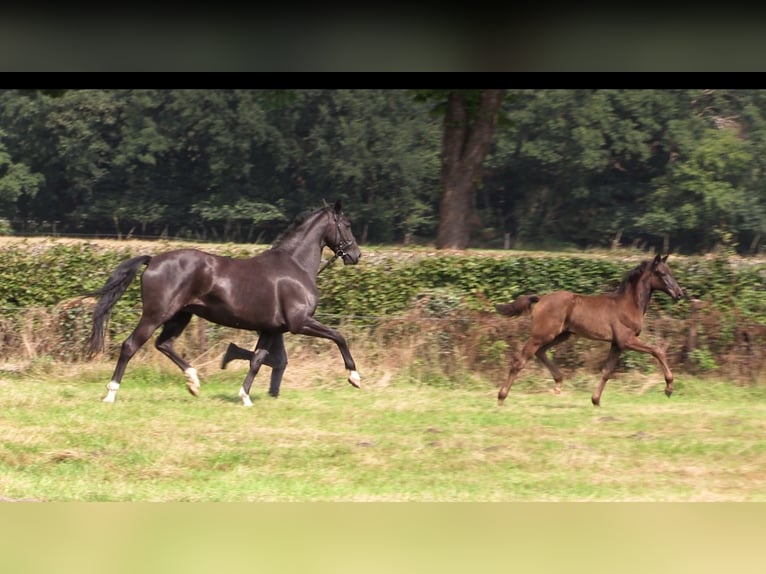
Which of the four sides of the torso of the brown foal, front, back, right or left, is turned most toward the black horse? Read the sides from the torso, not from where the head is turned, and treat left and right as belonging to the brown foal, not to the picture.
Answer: back

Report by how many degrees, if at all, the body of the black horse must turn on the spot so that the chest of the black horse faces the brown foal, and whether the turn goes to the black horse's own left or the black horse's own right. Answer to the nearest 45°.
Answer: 0° — it already faces it

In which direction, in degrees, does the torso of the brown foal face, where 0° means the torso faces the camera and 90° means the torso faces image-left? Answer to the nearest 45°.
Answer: approximately 270°

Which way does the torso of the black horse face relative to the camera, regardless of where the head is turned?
to the viewer's right

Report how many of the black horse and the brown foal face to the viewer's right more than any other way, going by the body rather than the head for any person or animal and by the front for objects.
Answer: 2
